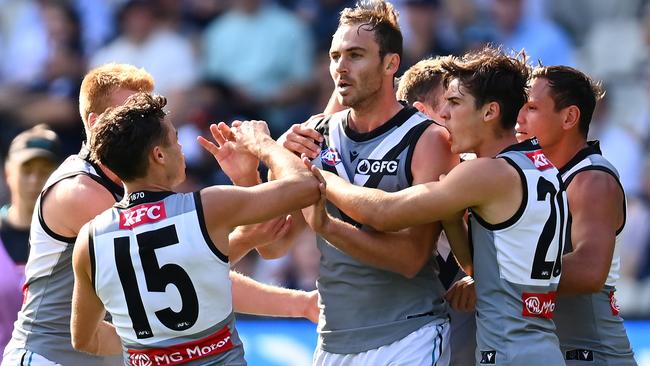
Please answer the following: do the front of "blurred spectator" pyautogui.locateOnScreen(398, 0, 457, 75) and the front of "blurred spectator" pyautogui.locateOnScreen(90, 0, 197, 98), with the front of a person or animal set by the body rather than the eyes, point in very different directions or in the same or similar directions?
same or similar directions

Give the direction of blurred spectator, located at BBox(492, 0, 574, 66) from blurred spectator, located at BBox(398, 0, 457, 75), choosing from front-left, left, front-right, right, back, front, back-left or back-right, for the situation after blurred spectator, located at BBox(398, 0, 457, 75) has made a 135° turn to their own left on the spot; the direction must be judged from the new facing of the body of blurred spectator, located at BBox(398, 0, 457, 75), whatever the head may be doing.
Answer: front-right

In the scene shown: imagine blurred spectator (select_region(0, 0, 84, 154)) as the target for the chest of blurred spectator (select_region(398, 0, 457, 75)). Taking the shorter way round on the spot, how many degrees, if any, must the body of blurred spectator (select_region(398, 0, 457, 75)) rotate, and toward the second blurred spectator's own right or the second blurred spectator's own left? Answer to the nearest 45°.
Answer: approximately 90° to the second blurred spectator's own right

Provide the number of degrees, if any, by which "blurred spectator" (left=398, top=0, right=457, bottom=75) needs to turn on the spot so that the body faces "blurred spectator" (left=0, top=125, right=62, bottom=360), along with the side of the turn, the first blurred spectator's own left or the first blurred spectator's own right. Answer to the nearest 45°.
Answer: approximately 45° to the first blurred spectator's own right

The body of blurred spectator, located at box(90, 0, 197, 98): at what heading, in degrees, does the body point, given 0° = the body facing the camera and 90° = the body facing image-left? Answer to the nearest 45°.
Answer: approximately 0°

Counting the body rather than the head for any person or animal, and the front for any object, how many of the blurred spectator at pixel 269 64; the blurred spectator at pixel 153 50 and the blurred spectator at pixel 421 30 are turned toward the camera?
3

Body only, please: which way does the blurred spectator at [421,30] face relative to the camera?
toward the camera

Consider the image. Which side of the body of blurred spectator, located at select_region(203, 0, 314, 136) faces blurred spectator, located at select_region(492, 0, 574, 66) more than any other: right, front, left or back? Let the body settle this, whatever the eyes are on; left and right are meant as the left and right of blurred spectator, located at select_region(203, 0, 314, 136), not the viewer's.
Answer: left

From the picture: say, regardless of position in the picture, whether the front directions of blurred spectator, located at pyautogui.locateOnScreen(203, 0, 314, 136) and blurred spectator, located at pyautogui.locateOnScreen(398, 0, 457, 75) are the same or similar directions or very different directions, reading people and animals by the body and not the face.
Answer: same or similar directions

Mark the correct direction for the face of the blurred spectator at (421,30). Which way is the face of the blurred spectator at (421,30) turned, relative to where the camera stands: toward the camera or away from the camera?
toward the camera

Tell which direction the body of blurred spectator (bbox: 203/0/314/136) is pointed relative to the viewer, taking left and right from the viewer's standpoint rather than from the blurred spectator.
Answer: facing the viewer

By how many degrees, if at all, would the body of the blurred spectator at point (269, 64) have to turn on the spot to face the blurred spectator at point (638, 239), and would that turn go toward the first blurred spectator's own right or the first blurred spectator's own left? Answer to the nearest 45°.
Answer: approximately 90° to the first blurred spectator's own left
